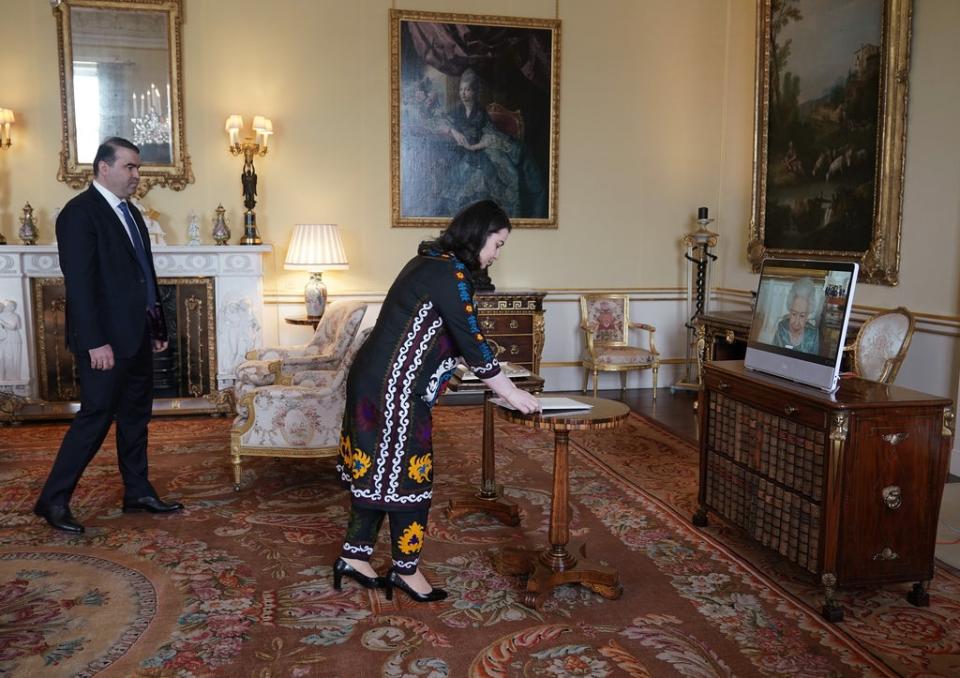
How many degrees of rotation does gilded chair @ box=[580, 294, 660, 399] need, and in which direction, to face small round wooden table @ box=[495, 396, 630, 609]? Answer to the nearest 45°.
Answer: approximately 45° to its right

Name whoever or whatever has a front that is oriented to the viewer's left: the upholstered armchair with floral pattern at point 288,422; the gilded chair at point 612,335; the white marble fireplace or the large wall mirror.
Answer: the upholstered armchair with floral pattern

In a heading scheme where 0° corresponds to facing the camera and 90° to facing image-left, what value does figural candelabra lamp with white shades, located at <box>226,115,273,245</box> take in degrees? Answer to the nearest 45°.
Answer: approximately 0°

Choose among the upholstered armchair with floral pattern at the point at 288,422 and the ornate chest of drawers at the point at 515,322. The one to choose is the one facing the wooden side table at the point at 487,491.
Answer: the ornate chest of drawers

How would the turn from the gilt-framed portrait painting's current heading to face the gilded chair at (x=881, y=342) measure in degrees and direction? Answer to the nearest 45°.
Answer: approximately 45° to its left

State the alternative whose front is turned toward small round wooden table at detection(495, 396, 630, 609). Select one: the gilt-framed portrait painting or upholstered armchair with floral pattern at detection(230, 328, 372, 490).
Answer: the gilt-framed portrait painting

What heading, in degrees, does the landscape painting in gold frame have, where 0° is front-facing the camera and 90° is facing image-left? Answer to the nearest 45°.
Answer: approximately 45°

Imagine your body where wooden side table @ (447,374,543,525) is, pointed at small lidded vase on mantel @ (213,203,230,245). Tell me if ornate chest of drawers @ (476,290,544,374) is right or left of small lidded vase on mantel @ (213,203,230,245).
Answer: right
